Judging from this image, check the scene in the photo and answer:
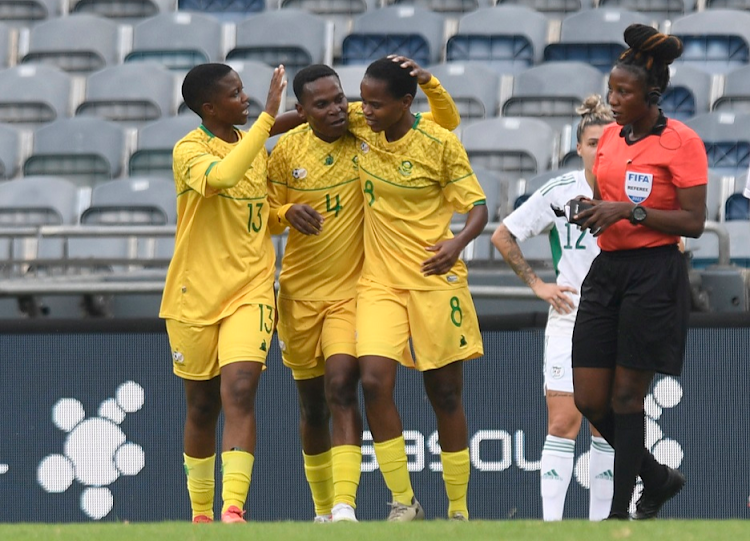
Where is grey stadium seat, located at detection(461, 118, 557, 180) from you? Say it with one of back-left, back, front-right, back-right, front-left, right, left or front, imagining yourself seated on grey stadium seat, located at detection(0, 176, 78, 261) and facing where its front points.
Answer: left

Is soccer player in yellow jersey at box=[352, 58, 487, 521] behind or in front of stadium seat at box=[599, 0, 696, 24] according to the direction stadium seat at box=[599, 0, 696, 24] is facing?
in front

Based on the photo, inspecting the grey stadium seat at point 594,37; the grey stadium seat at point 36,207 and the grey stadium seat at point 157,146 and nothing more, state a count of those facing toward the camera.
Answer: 3

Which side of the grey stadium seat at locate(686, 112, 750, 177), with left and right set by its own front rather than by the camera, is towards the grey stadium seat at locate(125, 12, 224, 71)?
right

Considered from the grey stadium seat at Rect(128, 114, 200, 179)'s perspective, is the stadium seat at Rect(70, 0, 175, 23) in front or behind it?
behind

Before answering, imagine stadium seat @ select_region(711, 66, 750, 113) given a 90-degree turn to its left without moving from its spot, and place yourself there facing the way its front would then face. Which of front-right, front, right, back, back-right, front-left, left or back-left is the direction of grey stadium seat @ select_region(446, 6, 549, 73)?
back

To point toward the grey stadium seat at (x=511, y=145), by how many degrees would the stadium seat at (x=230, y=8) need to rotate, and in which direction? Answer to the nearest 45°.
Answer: approximately 45° to its left

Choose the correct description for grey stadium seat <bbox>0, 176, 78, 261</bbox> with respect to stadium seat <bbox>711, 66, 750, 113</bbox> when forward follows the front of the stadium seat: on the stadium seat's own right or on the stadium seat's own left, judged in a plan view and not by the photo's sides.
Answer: on the stadium seat's own right

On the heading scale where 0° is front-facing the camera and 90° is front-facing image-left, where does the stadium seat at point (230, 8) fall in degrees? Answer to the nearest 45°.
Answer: approximately 0°

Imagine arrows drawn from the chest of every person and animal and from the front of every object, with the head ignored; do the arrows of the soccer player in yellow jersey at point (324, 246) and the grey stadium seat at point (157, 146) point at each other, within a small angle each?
no

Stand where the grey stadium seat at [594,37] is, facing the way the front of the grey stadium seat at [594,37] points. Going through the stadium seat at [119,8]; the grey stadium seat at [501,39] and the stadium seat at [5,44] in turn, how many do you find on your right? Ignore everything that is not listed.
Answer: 3

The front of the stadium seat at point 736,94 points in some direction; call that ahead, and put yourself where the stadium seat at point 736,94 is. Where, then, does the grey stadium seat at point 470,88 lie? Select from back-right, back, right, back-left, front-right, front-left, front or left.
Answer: right

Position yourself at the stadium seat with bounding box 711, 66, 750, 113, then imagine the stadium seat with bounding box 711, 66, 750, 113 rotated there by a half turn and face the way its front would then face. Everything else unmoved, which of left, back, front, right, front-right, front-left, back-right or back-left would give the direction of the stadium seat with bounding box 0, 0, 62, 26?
left

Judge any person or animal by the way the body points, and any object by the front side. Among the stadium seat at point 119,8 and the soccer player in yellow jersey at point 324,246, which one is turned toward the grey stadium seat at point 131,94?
the stadium seat

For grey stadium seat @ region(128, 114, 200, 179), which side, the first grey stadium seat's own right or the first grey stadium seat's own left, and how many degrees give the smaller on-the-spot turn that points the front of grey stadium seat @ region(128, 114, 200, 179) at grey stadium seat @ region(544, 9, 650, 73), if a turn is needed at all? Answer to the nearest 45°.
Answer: approximately 90° to the first grey stadium seat's own left

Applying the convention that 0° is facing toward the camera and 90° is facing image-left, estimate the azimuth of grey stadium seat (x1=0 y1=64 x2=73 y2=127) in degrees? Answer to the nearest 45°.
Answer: approximately 0°

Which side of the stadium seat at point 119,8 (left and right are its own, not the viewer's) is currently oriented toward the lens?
front

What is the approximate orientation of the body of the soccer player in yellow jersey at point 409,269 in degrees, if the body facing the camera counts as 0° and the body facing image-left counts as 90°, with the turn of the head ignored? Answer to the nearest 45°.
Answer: approximately 45°

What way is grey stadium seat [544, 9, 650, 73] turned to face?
toward the camera

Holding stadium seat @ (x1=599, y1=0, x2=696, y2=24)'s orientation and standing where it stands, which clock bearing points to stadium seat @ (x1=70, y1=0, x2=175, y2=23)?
stadium seat @ (x1=70, y1=0, x2=175, y2=23) is roughly at 3 o'clock from stadium seat @ (x1=599, y1=0, x2=696, y2=24).

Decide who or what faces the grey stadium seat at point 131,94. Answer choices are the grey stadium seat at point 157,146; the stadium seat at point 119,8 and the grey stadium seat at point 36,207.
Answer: the stadium seat
